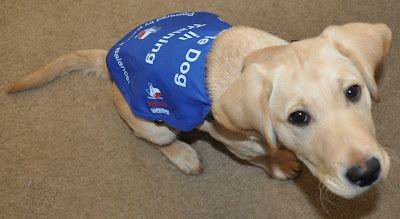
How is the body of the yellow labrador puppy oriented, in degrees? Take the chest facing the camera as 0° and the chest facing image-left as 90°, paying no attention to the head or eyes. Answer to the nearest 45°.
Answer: approximately 315°
